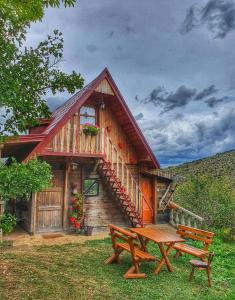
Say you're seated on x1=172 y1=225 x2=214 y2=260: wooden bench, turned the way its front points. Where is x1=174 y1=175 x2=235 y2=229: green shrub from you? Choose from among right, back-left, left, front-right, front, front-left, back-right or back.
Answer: back-right

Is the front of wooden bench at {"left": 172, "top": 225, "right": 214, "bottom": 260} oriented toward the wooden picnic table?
yes

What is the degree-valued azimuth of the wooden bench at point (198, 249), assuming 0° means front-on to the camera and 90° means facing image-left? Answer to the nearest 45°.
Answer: approximately 45°

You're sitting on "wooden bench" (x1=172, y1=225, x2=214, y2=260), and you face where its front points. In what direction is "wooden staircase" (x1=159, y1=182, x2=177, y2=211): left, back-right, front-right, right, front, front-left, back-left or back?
back-right

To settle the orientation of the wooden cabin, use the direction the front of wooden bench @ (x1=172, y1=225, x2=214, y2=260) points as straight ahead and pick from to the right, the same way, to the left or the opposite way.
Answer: to the left

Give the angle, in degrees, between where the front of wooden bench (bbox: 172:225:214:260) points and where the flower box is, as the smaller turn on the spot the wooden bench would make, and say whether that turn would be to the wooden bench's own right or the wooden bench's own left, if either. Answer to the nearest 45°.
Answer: approximately 90° to the wooden bench's own right

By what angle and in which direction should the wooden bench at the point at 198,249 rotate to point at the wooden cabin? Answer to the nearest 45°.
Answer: approximately 90° to its right

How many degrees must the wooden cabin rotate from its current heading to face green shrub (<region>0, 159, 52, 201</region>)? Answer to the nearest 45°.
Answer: approximately 45° to its right

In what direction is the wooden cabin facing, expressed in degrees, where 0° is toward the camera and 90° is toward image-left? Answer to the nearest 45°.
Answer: approximately 315°
